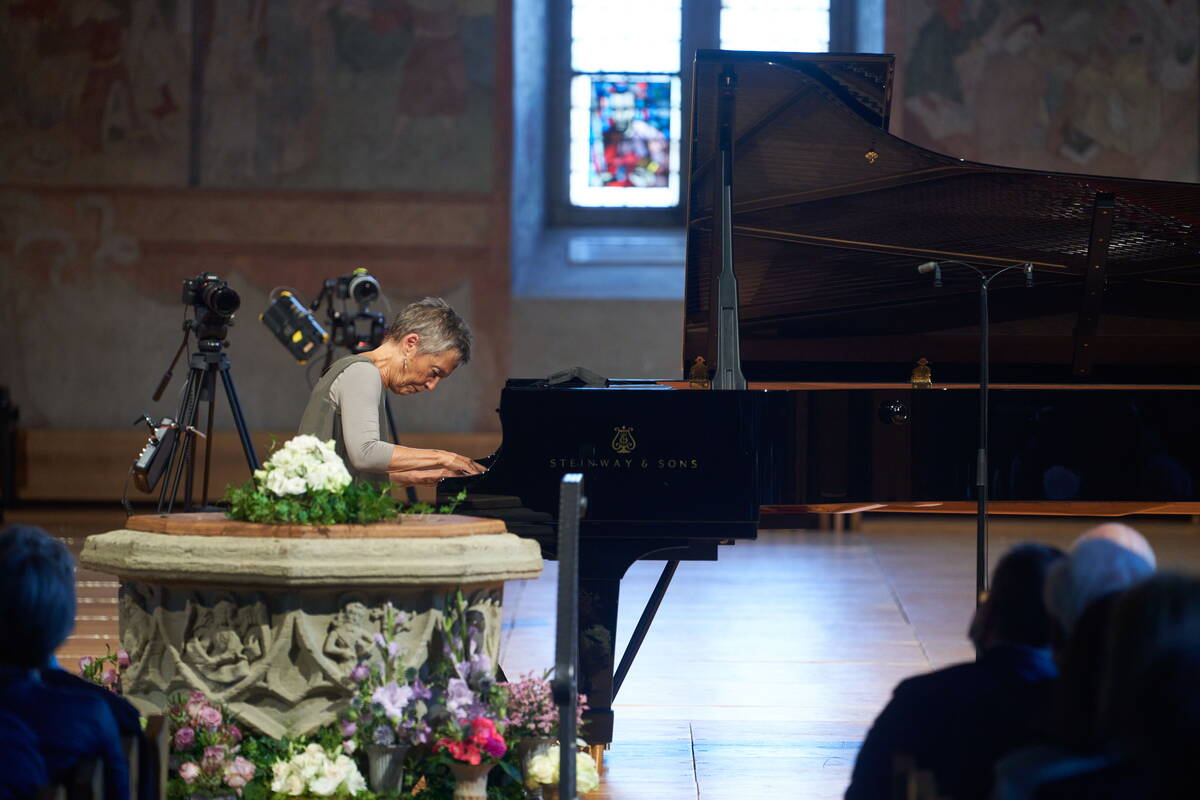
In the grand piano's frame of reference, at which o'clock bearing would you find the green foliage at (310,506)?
The green foliage is roughly at 10 o'clock from the grand piano.

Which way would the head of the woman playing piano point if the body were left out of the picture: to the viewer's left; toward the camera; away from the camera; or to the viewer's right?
to the viewer's right

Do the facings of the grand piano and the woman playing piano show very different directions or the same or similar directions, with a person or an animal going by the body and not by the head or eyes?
very different directions

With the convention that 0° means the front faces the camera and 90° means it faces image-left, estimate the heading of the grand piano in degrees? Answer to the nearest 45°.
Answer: approximately 90°

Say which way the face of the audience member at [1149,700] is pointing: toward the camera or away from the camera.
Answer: away from the camera

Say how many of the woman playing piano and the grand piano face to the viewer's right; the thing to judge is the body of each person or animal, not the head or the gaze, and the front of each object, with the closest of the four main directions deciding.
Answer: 1

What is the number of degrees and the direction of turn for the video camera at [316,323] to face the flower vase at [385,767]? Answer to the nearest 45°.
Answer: approximately 45° to its right

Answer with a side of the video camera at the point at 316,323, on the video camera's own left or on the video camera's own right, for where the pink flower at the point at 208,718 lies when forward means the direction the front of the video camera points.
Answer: on the video camera's own right

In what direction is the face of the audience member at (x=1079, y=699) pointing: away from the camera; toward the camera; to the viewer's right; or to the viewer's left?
away from the camera

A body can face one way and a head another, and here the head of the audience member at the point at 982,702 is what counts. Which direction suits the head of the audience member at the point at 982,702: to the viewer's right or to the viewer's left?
to the viewer's left

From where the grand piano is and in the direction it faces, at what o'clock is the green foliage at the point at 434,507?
The green foliage is roughly at 10 o'clock from the grand piano.

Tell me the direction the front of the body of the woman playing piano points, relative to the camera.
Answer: to the viewer's right
